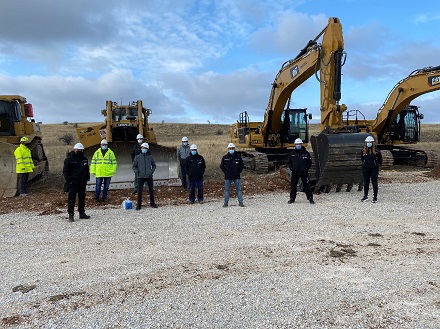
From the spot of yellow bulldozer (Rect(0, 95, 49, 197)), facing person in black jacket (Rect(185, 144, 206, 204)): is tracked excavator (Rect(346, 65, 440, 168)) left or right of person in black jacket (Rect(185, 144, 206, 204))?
left

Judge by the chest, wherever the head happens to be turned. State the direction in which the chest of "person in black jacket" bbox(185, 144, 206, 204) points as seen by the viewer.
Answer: toward the camera

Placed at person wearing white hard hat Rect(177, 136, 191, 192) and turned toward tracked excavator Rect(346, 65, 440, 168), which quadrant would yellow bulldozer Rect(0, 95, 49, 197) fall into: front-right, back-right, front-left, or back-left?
back-left

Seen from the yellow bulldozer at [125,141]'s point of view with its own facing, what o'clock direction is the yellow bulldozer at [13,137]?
the yellow bulldozer at [13,137] is roughly at 3 o'clock from the yellow bulldozer at [125,141].

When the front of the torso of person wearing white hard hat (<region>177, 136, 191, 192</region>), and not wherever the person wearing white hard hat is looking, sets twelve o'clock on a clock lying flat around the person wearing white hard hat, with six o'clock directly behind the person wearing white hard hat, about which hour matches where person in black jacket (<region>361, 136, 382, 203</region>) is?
The person in black jacket is roughly at 10 o'clock from the person wearing white hard hat.

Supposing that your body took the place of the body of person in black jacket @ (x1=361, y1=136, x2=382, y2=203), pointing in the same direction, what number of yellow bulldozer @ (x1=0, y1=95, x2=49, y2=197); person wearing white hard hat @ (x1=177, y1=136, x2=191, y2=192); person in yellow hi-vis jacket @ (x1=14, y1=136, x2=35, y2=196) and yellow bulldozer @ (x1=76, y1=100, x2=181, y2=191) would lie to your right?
4

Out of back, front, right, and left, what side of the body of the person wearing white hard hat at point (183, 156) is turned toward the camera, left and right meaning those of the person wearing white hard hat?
front

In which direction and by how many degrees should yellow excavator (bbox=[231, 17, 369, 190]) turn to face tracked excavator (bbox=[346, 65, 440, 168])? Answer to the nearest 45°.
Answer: approximately 90° to its left

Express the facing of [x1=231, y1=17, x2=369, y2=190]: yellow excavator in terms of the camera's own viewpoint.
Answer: facing the viewer and to the right of the viewer

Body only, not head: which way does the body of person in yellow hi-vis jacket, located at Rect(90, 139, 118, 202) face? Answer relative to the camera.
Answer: toward the camera

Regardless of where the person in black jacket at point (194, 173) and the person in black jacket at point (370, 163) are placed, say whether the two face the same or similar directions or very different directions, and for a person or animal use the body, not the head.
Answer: same or similar directions

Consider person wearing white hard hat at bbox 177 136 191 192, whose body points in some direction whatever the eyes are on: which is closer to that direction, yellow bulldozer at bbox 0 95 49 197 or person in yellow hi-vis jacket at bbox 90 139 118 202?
the person in yellow hi-vis jacket

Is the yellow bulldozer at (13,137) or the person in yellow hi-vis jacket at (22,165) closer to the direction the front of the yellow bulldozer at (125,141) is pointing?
the person in yellow hi-vis jacket

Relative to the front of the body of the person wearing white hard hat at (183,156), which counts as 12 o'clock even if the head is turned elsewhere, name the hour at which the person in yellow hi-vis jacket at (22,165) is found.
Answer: The person in yellow hi-vis jacket is roughly at 3 o'clock from the person wearing white hard hat.

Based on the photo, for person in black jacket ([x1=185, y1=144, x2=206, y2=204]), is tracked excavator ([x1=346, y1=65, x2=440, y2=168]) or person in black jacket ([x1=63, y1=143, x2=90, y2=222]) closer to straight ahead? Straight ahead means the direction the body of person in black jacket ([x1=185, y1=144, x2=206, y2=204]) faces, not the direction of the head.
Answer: the person in black jacket

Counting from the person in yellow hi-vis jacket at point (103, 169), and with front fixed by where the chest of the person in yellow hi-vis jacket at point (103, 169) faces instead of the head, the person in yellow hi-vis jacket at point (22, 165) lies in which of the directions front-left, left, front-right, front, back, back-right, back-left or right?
back-right
